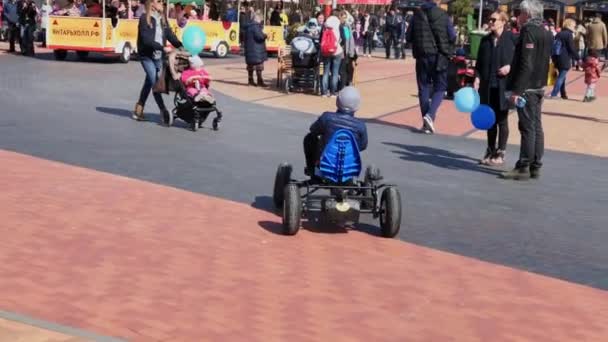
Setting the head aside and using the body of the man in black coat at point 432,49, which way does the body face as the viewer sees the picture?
away from the camera

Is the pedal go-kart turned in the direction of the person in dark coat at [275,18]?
yes

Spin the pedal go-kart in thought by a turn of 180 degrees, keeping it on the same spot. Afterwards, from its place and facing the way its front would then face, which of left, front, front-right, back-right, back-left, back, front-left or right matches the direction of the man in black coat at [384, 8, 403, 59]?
back

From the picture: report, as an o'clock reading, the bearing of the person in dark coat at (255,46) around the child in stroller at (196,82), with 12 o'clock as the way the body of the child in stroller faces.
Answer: The person in dark coat is roughly at 8 o'clock from the child in stroller.

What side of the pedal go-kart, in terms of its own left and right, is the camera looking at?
back

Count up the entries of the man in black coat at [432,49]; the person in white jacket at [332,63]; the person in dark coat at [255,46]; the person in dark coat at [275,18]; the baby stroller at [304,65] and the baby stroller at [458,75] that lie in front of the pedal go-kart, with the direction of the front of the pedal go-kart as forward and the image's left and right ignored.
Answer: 6

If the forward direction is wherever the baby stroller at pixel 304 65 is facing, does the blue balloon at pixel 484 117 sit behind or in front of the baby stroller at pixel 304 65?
in front

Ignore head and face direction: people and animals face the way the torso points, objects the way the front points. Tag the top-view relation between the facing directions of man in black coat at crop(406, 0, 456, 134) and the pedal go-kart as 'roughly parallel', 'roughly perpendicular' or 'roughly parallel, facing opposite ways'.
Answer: roughly parallel

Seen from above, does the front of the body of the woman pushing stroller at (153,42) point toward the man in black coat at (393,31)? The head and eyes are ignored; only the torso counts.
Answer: no

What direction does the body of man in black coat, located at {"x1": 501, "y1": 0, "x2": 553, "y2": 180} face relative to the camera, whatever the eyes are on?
to the viewer's left

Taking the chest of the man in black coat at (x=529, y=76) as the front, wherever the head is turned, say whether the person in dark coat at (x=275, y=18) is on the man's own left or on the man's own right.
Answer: on the man's own right

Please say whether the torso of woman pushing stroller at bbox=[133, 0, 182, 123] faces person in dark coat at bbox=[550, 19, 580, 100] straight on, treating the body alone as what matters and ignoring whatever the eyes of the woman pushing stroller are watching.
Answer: no

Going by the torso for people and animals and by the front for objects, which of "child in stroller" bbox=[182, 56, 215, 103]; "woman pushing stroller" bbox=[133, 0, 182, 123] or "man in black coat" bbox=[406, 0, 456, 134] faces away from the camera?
the man in black coat

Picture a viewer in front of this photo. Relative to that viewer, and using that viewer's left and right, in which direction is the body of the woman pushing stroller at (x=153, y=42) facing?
facing the viewer and to the right of the viewer

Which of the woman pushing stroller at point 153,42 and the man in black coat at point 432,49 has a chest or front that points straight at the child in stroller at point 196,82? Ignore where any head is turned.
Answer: the woman pushing stroller

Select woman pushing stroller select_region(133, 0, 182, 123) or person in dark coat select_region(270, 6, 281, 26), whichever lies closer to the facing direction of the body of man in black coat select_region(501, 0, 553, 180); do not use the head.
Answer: the woman pushing stroller

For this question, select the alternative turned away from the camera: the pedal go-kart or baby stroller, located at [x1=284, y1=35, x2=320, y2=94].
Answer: the pedal go-kart
